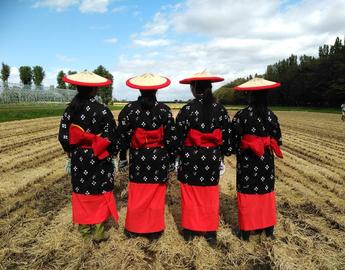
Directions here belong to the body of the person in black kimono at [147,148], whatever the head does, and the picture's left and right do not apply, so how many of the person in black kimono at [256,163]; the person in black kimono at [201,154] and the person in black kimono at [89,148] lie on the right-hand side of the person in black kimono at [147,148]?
2

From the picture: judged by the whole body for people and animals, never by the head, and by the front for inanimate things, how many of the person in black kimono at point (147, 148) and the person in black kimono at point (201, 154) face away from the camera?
2

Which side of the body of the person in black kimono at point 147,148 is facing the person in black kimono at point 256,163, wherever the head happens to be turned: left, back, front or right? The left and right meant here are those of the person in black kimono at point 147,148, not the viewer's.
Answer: right

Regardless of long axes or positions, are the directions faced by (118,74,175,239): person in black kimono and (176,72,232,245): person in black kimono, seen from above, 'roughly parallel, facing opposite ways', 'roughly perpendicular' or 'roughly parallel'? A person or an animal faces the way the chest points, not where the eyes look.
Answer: roughly parallel

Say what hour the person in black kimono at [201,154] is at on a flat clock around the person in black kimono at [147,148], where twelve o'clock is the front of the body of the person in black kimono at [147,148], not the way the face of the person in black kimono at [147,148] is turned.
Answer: the person in black kimono at [201,154] is roughly at 3 o'clock from the person in black kimono at [147,148].

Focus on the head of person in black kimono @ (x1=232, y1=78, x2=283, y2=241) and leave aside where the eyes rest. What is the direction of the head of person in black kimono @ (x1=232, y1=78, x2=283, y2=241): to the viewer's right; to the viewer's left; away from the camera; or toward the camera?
away from the camera

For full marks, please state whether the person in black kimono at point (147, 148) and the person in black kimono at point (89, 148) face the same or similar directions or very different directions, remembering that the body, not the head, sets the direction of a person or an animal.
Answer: same or similar directions

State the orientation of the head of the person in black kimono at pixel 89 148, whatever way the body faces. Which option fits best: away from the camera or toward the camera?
away from the camera

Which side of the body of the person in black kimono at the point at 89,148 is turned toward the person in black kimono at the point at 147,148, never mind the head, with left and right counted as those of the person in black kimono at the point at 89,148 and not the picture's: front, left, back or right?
right

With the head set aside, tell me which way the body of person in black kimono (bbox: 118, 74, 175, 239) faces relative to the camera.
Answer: away from the camera

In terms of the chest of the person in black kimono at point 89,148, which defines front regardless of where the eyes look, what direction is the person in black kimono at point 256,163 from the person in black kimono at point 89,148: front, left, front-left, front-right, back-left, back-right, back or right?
right

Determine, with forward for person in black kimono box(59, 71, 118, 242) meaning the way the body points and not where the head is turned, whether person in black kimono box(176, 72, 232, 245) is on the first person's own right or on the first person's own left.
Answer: on the first person's own right

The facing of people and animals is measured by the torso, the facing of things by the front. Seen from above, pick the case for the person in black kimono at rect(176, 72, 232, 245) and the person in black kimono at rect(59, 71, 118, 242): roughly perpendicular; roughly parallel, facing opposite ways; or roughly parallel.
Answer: roughly parallel

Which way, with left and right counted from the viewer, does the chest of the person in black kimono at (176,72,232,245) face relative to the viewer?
facing away from the viewer

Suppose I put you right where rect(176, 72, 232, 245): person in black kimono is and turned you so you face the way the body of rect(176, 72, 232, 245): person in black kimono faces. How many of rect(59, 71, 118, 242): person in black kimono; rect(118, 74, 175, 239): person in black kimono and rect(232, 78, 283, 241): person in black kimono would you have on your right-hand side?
1

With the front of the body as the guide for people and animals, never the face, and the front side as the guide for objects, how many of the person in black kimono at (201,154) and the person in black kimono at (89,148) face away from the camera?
2
